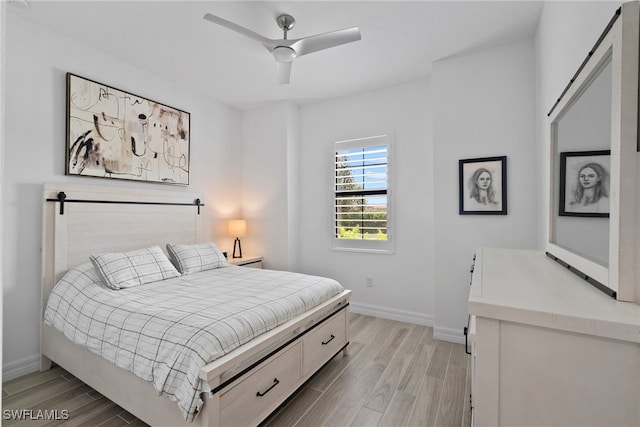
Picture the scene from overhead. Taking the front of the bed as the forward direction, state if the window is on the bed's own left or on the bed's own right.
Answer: on the bed's own left

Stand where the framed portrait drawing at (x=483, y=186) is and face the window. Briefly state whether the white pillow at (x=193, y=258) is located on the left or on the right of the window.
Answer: left

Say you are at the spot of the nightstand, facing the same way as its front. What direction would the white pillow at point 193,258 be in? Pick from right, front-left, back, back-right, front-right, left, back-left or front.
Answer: right

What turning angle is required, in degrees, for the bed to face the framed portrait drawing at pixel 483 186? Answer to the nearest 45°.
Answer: approximately 45° to its left

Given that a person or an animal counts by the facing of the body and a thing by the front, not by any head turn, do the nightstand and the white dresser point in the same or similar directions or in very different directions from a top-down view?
very different directions

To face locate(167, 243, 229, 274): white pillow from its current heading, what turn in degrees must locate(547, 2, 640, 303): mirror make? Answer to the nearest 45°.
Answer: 0° — it already faces it

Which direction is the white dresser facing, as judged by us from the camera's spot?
facing to the left of the viewer

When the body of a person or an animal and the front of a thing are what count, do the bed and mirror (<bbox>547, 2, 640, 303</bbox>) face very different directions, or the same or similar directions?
very different directions

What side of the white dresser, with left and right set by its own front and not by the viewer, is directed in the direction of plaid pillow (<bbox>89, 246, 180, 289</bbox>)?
front
